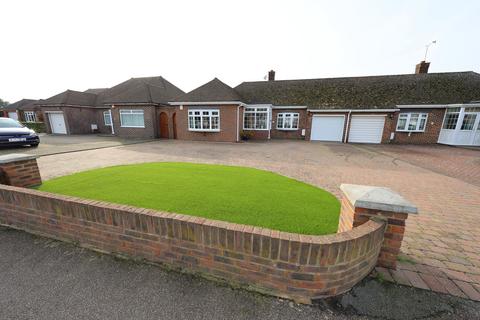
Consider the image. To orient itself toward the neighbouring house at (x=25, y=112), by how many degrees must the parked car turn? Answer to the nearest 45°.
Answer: approximately 135° to its left

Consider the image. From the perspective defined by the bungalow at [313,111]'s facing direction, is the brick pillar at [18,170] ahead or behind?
ahead

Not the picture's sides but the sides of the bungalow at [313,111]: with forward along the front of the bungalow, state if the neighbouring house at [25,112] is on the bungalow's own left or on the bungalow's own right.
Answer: on the bungalow's own right

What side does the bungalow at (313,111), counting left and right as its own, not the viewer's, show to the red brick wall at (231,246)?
front

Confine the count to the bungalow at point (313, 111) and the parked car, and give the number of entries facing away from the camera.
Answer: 0

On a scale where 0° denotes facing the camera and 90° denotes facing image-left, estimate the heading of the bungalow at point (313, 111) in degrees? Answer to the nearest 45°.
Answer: approximately 0°

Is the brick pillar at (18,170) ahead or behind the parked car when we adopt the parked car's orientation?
ahead

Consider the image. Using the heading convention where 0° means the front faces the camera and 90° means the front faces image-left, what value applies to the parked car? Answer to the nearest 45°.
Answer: approximately 315°
